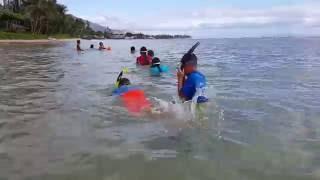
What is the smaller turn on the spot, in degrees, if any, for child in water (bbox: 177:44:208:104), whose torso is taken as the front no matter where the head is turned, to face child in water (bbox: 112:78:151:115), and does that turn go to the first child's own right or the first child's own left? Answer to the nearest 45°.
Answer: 0° — they already face them

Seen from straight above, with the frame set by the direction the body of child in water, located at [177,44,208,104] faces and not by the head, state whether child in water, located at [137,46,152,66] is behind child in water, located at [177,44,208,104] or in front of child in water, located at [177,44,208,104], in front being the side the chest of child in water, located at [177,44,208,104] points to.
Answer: in front
